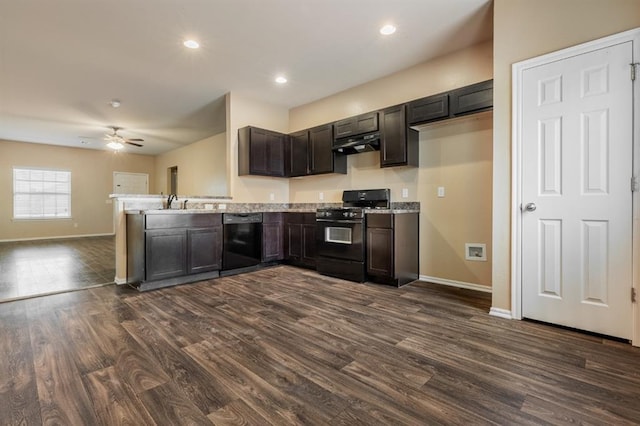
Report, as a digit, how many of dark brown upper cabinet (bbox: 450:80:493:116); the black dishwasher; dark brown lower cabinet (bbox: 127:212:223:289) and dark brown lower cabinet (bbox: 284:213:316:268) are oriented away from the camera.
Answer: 0

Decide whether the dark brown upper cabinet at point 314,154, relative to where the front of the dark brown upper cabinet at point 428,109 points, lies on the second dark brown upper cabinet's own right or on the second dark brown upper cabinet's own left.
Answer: on the second dark brown upper cabinet's own right

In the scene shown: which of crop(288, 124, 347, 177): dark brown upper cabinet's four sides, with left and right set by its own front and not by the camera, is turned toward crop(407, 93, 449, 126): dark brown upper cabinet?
left

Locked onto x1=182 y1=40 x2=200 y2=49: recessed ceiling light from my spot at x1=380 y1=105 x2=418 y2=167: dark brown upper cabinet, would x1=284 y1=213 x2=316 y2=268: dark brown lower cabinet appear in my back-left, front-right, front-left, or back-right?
front-right

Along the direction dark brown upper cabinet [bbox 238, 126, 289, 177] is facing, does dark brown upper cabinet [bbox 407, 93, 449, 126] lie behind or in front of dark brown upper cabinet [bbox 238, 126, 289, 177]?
in front

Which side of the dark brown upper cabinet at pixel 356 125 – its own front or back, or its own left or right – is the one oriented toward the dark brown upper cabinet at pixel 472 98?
left

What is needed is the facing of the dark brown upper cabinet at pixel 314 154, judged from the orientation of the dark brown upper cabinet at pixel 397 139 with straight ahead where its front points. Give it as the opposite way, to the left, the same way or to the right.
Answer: the same way

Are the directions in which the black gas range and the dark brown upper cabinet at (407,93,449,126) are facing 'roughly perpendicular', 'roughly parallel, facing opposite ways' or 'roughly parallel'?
roughly parallel

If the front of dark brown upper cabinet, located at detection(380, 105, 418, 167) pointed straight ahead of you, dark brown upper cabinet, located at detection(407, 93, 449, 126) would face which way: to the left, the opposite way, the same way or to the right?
the same way

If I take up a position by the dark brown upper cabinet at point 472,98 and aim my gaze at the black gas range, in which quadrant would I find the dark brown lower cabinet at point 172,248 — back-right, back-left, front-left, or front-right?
front-left

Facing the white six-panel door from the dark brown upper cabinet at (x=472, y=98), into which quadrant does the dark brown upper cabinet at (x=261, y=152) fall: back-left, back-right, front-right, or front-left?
back-right

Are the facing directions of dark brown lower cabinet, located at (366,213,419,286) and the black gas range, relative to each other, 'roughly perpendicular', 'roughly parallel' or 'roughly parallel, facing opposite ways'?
roughly parallel

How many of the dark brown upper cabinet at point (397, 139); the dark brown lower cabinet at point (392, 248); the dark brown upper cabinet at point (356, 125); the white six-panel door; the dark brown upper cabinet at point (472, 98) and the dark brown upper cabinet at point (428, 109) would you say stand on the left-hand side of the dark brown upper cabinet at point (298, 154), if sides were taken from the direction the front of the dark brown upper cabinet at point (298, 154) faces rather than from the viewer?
6

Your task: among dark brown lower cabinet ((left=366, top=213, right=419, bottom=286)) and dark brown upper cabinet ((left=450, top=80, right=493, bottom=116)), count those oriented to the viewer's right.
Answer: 0

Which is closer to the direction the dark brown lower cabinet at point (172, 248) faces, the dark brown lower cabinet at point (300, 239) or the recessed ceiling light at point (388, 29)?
the recessed ceiling light

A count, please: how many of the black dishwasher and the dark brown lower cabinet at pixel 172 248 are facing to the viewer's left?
0

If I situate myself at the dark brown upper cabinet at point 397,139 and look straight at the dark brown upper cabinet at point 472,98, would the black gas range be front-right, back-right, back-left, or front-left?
back-right

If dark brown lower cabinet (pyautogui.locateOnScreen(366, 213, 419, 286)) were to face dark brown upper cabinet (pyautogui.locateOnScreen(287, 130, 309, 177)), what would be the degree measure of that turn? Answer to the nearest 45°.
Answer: approximately 90° to its right

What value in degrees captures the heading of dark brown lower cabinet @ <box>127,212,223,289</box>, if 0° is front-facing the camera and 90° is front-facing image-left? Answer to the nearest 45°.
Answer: approximately 315°
